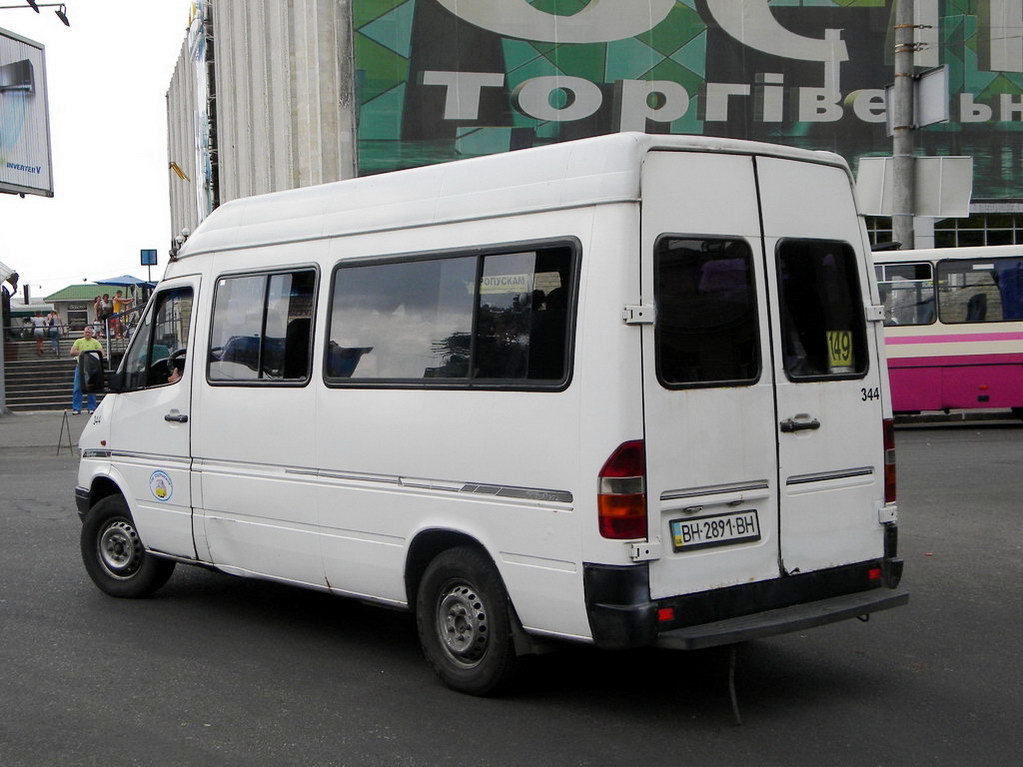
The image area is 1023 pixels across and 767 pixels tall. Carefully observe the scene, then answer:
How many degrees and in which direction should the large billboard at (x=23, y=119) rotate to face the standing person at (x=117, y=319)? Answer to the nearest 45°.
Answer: approximately 135° to its left

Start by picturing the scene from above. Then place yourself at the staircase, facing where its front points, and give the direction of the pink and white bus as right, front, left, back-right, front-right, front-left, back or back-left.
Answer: front-left

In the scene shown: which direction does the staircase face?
toward the camera

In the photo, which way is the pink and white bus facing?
to the viewer's left

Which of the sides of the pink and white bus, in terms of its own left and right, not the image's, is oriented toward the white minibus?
left

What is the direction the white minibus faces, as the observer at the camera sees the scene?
facing away from the viewer and to the left of the viewer

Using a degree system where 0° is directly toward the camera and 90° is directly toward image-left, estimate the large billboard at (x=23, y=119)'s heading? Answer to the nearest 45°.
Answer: approximately 315°

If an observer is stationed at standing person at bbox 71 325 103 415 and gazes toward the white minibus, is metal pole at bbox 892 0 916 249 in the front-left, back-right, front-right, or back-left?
front-left

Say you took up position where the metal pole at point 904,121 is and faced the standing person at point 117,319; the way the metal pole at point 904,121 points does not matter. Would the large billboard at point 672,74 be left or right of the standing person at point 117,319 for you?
right

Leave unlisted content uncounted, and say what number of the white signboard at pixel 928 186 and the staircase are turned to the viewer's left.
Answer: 0

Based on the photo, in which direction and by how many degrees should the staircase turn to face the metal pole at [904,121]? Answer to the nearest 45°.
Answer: approximately 45° to its left

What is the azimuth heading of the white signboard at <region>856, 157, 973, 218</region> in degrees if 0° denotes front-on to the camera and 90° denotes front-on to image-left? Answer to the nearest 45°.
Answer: approximately 180°

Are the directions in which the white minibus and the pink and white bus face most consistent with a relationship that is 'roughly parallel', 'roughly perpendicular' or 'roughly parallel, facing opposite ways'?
roughly parallel
